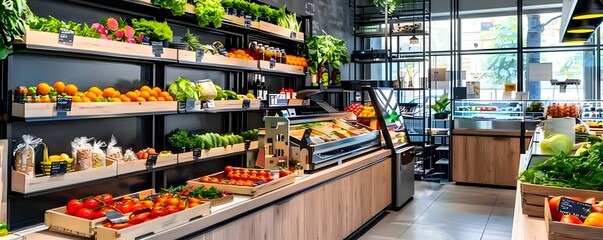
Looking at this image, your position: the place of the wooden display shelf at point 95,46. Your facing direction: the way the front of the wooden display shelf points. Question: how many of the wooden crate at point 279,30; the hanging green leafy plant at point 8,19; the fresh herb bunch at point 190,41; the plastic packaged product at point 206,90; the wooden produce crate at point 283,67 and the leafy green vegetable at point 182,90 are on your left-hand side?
5

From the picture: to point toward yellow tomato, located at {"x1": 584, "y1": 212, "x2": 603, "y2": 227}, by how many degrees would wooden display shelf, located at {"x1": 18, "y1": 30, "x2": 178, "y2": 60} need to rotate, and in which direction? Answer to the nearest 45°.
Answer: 0° — it already faces it

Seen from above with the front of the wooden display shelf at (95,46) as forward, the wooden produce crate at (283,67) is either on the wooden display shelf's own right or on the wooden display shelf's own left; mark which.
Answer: on the wooden display shelf's own left

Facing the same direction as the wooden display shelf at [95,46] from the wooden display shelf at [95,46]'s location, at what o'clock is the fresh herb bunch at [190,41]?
The fresh herb bunch is roughly at 9 o'clock from the wooden display shelf.

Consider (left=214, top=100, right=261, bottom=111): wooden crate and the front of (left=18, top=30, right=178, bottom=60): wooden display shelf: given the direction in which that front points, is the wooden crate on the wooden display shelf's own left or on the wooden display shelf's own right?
on the wooden display shelf's own left

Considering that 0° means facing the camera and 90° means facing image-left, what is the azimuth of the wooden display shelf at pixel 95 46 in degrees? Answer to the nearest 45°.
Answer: approximately 315°

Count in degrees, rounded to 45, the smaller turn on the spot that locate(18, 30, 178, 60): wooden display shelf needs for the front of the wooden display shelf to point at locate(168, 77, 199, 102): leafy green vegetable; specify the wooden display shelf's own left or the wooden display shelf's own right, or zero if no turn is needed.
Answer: approximately 90° to the wooden display shelf's own left

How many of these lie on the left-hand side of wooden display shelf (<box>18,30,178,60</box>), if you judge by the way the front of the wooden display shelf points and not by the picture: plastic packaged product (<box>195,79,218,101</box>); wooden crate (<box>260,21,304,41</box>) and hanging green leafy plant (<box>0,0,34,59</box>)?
2
